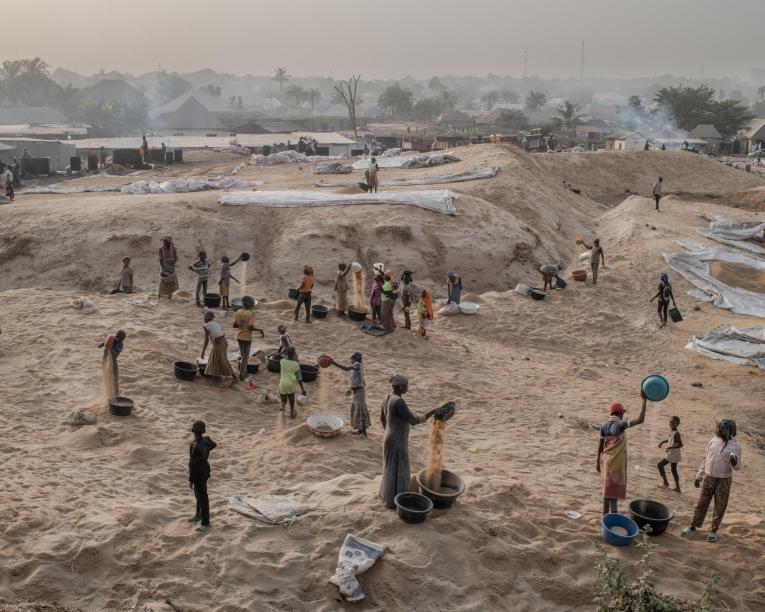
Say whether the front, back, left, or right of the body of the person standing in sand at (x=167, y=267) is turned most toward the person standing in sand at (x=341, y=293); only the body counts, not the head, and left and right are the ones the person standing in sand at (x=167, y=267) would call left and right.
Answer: left

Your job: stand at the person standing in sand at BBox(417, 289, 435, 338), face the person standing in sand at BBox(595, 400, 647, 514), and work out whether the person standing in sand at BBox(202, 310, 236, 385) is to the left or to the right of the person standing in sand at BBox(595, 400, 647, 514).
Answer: right

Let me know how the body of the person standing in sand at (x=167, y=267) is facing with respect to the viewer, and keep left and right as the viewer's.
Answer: facing the viewer

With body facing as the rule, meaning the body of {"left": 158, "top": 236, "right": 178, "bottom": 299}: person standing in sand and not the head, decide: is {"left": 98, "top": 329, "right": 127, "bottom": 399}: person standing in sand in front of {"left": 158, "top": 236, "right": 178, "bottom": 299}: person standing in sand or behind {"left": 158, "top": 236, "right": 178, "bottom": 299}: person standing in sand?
in front

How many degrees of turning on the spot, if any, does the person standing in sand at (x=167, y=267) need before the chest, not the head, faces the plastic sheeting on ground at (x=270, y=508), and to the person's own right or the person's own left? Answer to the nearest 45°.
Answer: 0° — they already face it

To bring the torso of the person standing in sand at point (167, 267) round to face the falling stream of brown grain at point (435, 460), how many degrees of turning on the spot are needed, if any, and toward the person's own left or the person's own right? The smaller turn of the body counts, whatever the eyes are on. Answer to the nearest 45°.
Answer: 0° — they already face it

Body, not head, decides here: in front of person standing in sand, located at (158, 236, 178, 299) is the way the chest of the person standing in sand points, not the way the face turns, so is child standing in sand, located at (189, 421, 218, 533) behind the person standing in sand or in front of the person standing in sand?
in front

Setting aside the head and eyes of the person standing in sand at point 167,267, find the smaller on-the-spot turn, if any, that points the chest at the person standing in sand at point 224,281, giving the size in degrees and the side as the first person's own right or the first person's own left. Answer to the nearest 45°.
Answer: approximately 45° to the first person's own left

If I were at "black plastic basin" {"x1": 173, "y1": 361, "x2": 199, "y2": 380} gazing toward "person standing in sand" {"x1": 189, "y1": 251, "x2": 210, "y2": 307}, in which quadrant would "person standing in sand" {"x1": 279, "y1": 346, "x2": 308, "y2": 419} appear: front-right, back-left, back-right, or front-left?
back-right

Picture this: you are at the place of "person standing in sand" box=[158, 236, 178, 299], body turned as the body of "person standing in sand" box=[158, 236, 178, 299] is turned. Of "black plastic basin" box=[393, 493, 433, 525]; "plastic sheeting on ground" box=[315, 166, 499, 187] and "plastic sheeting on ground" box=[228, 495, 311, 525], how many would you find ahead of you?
2

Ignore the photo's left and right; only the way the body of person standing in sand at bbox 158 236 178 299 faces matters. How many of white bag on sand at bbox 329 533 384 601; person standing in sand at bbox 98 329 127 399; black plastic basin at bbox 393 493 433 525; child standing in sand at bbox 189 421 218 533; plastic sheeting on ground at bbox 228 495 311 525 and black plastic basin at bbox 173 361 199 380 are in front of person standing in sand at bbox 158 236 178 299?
6

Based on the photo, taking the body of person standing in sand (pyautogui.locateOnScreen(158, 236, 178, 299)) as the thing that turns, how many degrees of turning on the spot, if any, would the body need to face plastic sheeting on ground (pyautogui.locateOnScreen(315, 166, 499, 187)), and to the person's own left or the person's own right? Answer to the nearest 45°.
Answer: approximately 135° to the person's own left

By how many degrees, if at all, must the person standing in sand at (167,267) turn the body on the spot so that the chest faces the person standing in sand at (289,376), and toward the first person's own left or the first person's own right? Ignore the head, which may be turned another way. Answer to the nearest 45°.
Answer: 0° — they already face them

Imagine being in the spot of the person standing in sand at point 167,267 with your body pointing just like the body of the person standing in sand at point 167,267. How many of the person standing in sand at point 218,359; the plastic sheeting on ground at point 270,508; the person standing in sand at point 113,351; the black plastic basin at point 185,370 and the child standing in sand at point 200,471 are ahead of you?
5

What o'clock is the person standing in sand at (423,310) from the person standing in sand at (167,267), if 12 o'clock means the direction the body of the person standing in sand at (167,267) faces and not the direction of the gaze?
the person standing in sand at (423,310) is roughly at 10 o'clock from the person standing in sand at (167,267).

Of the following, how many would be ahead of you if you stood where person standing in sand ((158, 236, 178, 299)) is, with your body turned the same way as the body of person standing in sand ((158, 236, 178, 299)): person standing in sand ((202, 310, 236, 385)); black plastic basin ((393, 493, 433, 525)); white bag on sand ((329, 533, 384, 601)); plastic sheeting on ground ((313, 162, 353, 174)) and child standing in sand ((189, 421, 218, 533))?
4

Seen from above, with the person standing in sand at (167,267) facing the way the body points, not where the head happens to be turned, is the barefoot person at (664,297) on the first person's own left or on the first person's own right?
on the first person's own left
